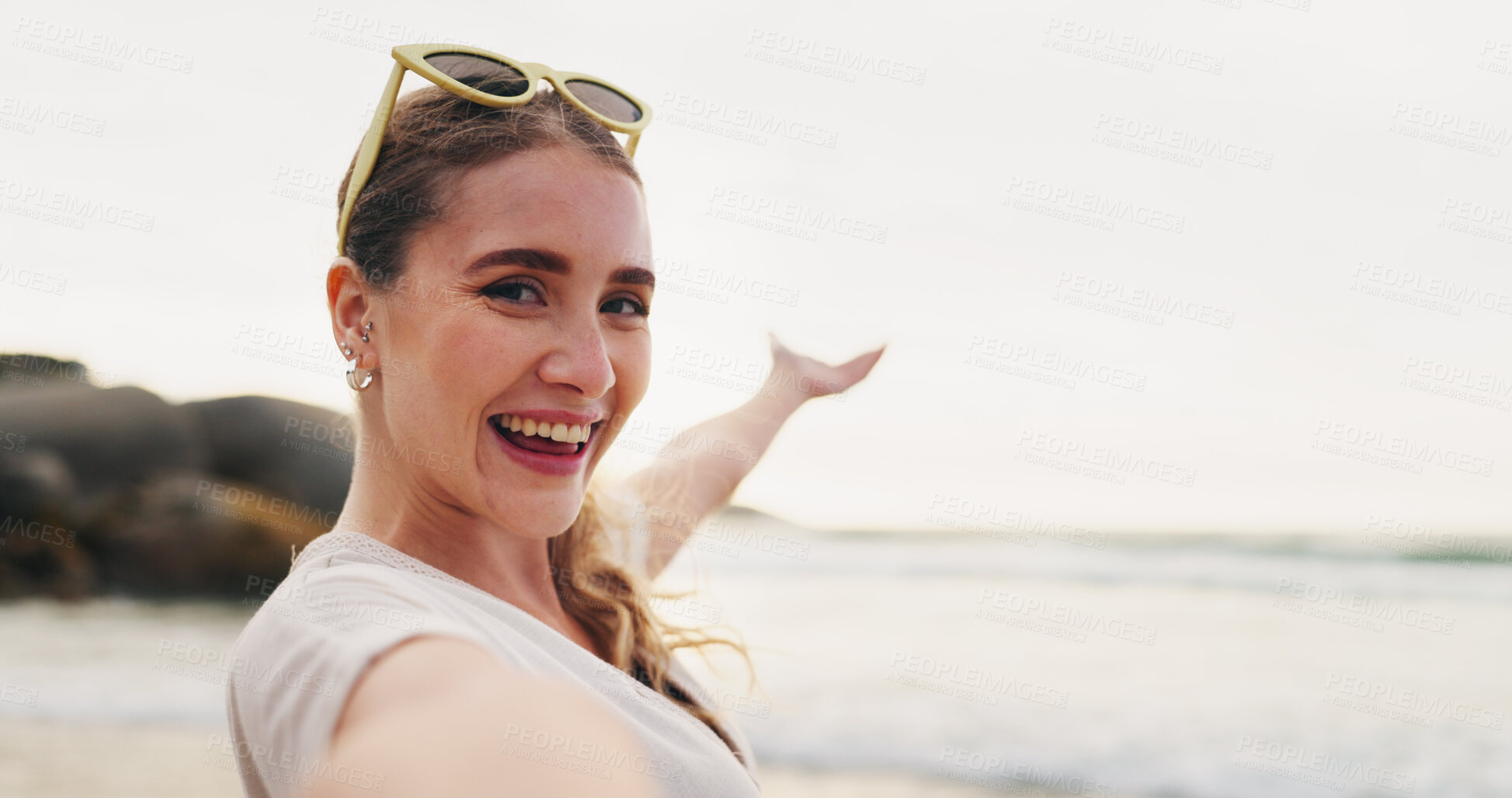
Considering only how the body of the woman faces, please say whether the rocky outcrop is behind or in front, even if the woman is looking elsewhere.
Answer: behind

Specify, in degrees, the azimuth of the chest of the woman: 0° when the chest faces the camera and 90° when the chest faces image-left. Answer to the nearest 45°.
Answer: approximately 315°

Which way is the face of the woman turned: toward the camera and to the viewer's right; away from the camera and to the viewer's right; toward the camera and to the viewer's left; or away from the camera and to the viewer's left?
toward the camera and to the viewer's right
